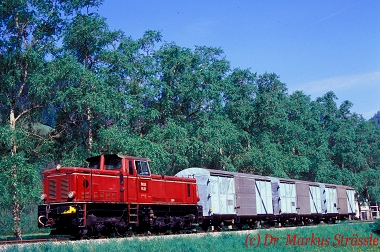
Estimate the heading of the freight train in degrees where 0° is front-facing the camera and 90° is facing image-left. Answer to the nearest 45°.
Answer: approximately 45°
